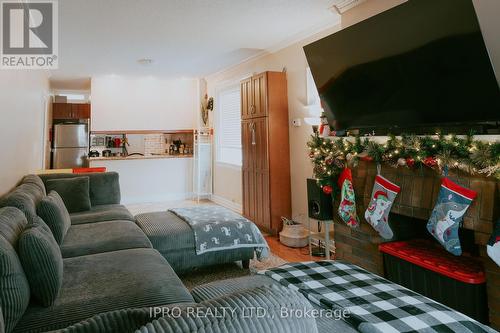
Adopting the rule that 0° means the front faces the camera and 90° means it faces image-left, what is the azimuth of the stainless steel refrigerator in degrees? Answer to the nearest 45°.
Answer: approximately 0°

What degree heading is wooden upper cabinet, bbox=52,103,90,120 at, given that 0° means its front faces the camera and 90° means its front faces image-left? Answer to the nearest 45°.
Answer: approximately 0°

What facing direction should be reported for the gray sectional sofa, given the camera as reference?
facing to the right of the viewer

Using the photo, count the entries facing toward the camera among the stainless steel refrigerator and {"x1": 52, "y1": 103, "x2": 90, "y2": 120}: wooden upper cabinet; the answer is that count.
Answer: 2

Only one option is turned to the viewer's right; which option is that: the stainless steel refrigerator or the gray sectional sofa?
the gray sectional sofa

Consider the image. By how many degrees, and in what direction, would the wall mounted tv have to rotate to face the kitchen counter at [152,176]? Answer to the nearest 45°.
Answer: approximately 90° to its right

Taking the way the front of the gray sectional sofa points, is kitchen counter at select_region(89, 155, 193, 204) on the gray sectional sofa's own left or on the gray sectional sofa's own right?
on the gray sectional sofa's own left

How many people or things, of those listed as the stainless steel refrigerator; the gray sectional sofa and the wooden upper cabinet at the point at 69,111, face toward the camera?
2

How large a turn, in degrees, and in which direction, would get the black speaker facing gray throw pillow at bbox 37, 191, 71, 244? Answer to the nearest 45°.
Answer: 0° — it already faces it

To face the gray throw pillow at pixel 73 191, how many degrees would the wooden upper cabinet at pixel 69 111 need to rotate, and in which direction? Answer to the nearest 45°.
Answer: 0° — it already faces it

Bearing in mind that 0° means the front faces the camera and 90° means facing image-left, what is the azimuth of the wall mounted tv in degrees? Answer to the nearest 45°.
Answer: approximately 45°
